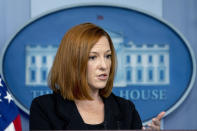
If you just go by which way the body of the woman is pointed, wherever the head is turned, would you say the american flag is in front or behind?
behind

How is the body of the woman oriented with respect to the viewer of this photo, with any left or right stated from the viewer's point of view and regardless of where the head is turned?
facing the viewer and to the right of the viewer

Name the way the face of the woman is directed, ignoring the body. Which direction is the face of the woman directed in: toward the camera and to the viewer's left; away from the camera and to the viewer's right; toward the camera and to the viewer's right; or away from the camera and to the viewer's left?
toward the camera and to the viewer's right
